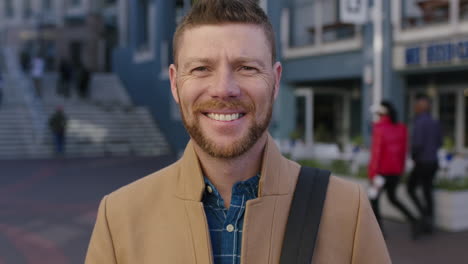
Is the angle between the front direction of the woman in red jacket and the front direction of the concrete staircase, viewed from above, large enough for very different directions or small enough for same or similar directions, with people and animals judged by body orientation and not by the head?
very different directions

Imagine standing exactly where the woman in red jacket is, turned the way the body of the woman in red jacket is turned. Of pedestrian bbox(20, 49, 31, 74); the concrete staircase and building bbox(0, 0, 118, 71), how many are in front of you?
3

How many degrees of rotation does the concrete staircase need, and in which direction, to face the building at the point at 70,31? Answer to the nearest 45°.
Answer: approximately 180°

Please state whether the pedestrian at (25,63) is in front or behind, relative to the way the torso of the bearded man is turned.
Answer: behind

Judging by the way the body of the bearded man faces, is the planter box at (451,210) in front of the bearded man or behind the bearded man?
behind

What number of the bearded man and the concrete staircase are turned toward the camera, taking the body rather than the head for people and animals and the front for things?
2

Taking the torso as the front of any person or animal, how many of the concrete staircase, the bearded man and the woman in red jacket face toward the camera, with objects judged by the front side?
2

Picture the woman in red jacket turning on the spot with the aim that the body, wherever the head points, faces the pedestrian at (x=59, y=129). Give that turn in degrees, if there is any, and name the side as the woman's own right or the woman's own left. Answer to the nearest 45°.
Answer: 0° — they already face them

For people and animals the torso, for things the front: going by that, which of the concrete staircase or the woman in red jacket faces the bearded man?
the concrete staircase
